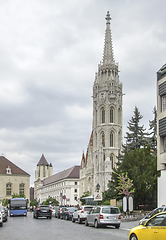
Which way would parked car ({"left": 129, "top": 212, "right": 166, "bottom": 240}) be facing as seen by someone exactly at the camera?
facing to the left of the viewer

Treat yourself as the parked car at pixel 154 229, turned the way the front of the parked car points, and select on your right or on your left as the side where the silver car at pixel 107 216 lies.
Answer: on your right

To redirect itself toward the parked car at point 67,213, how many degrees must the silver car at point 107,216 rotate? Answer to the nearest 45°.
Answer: approximately 45° to its right
